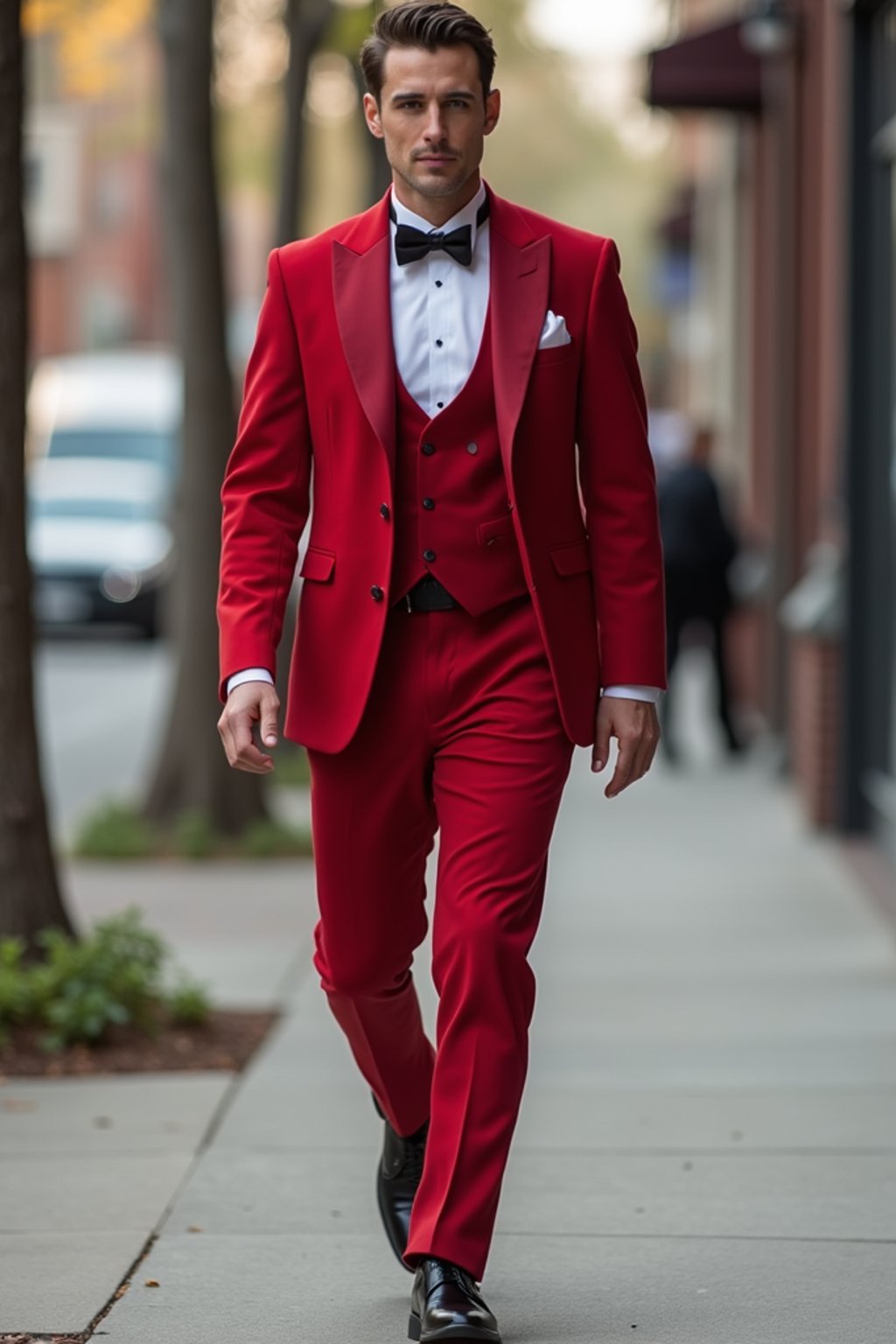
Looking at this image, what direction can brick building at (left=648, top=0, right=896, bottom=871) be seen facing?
to the viewer's left

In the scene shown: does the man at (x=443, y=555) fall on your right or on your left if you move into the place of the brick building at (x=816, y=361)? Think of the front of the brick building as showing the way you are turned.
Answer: on your left

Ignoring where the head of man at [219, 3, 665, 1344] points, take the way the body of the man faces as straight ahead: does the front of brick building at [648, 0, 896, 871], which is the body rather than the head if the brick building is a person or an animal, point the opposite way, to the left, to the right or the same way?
to the right

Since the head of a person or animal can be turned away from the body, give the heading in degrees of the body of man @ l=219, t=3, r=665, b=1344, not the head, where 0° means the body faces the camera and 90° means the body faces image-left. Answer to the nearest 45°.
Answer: approximately 0°

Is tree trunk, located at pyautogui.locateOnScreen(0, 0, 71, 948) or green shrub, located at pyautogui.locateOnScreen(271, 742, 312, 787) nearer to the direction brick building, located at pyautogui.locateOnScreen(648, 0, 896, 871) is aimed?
the green shrub

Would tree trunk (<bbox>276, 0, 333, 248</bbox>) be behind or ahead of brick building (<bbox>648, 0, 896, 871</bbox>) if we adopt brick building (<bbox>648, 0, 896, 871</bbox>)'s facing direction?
ahead

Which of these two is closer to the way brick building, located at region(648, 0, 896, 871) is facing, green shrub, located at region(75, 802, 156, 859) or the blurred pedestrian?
the green shrub

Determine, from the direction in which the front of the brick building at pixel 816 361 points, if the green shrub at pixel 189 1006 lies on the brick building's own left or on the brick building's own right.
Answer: on the brick building's own left

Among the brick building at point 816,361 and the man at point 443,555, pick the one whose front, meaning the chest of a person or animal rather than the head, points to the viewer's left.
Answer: the brick building

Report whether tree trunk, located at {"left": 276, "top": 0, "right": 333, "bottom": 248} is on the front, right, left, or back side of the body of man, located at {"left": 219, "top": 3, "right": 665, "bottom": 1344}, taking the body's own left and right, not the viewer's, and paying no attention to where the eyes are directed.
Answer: back

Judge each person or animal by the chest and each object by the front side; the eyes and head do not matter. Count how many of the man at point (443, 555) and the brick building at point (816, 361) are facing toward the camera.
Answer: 1
